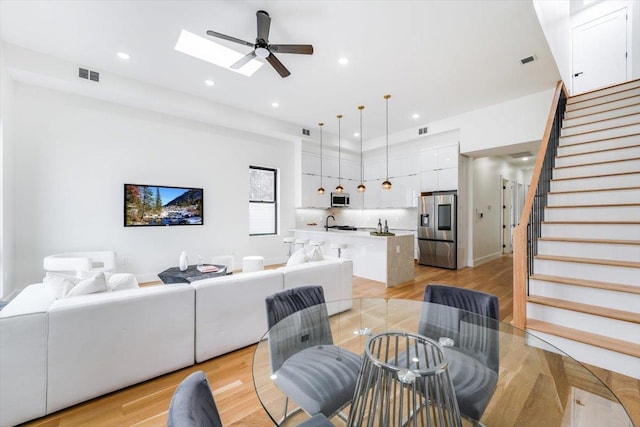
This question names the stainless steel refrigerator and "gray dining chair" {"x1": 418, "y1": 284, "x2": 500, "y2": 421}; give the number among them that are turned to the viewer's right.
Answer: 0

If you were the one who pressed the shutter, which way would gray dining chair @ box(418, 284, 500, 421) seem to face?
facing the viewer and to the left of the viewer

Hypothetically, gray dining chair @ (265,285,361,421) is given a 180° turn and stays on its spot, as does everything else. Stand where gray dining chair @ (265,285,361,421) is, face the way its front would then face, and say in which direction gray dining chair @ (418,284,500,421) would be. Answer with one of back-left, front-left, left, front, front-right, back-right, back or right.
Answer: back-right

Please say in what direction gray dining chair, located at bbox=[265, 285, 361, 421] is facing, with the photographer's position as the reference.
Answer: facing the viewer and to the right of the viewer

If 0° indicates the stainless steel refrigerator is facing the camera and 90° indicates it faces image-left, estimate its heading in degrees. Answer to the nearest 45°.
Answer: approximately 45°

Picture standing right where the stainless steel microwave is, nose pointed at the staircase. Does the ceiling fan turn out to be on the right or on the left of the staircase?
right

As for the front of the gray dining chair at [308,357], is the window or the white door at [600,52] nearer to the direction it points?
the white door

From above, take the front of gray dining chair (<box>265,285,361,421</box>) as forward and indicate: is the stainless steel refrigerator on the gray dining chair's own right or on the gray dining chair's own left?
on the gray dining chair's own left
